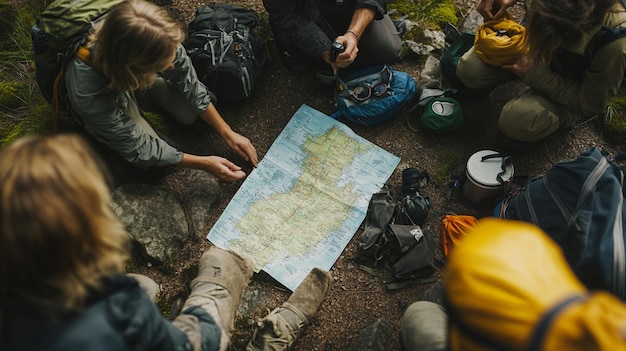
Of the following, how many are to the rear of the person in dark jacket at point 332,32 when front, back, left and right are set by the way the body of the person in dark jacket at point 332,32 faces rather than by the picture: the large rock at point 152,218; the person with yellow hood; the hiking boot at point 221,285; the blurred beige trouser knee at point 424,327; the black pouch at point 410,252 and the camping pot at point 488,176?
0

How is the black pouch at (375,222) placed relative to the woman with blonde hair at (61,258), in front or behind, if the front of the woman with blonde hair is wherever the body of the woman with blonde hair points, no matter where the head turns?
in front

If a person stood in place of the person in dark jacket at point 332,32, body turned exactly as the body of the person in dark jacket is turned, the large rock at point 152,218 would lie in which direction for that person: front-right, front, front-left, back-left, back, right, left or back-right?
front-right

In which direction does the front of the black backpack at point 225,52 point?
toward the camera

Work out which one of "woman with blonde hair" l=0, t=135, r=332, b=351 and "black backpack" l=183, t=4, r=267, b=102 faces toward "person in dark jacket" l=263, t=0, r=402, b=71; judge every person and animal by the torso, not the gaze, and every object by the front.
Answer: the woman with blonde hair

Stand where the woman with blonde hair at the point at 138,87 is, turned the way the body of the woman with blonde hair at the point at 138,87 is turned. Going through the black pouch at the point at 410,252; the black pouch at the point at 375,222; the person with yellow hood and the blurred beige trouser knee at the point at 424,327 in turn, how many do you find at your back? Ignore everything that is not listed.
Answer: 0

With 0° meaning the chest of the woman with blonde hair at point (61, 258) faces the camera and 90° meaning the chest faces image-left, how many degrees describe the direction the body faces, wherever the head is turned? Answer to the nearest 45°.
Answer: approximately 225°

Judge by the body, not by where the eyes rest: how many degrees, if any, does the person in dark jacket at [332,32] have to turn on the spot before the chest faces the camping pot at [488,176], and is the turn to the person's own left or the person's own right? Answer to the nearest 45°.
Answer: approximately 45° to the person's own left

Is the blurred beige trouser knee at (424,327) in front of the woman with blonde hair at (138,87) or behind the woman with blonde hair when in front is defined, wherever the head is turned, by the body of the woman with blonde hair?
in front

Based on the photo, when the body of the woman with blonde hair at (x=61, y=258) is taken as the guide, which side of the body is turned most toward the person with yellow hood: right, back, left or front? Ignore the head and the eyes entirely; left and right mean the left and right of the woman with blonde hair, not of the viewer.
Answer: right

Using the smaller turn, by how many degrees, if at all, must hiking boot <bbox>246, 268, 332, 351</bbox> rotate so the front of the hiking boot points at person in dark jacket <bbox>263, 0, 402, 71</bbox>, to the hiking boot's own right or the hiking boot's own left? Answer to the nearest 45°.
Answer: approximately 45° to the hiking boot's own left

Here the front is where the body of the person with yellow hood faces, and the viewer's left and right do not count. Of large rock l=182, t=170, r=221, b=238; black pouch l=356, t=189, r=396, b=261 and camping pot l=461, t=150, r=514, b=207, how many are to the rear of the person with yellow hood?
0

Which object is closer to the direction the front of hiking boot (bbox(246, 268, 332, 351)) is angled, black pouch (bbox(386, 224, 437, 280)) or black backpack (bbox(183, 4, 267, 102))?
the black pouch

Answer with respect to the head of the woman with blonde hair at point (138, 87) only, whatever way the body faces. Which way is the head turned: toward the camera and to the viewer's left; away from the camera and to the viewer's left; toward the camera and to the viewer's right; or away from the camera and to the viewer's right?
toward the camera and to the viewer's right

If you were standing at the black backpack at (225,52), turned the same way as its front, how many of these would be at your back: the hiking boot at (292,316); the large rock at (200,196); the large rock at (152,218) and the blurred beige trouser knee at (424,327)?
0

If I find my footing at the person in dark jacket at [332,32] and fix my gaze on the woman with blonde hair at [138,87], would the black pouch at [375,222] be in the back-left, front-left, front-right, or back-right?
front-left

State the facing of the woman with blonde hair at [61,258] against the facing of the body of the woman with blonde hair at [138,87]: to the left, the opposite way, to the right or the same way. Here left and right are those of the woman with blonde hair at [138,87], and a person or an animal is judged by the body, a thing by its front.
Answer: to the left
